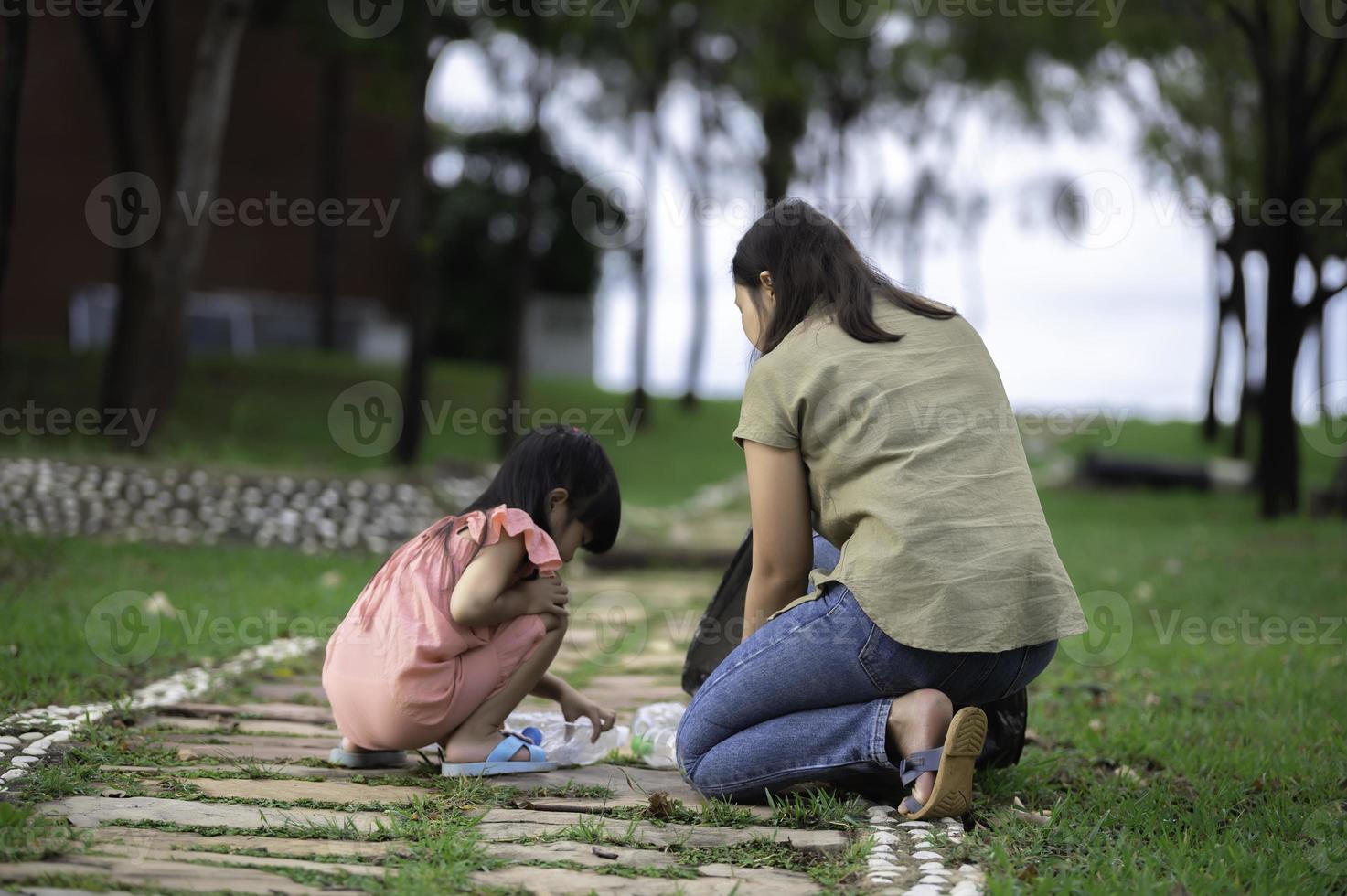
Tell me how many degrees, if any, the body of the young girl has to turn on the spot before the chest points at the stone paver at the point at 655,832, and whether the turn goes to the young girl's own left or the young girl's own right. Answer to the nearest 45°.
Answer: approximately 45° to the young girl's own right

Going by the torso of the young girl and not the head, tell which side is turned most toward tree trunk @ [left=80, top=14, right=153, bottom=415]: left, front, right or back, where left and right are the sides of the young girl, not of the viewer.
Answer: left

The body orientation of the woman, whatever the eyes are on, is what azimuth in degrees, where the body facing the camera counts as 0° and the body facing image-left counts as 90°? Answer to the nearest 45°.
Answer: approximately 135°

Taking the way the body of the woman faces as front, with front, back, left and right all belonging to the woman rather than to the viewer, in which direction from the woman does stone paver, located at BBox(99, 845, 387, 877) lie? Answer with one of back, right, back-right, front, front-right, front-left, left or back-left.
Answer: left

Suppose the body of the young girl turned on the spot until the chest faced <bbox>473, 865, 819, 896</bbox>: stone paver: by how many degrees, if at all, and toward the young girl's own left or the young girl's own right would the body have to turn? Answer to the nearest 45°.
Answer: approximately 90° to the young girl's own right

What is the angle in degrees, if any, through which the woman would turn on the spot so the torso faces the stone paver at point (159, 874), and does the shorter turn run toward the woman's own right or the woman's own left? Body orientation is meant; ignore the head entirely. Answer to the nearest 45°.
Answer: approximately 90° to the woman's own left

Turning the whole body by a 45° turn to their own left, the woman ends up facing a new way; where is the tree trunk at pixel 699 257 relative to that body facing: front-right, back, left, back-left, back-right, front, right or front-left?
right

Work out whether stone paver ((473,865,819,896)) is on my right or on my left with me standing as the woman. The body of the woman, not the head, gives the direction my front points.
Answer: on my left

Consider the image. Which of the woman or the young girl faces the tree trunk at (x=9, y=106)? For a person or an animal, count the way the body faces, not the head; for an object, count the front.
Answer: the woman

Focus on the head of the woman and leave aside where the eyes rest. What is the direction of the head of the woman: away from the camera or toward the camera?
away from the camera

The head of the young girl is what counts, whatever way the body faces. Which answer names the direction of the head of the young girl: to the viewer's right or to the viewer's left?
to the viewer's right

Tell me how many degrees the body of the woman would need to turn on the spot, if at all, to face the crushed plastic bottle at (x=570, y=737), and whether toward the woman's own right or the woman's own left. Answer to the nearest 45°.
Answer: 0° — they already face it

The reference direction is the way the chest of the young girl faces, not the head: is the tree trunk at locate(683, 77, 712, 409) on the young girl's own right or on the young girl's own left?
on the young girl's own left

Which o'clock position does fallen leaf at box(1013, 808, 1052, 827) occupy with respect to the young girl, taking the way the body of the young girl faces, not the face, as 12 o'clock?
The fallen leaf is roughly at 1 o'clock from the young girl.

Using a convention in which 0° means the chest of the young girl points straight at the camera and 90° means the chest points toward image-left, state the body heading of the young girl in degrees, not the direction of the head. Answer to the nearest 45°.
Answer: approximately 270°

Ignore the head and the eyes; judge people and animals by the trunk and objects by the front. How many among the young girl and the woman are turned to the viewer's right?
1
